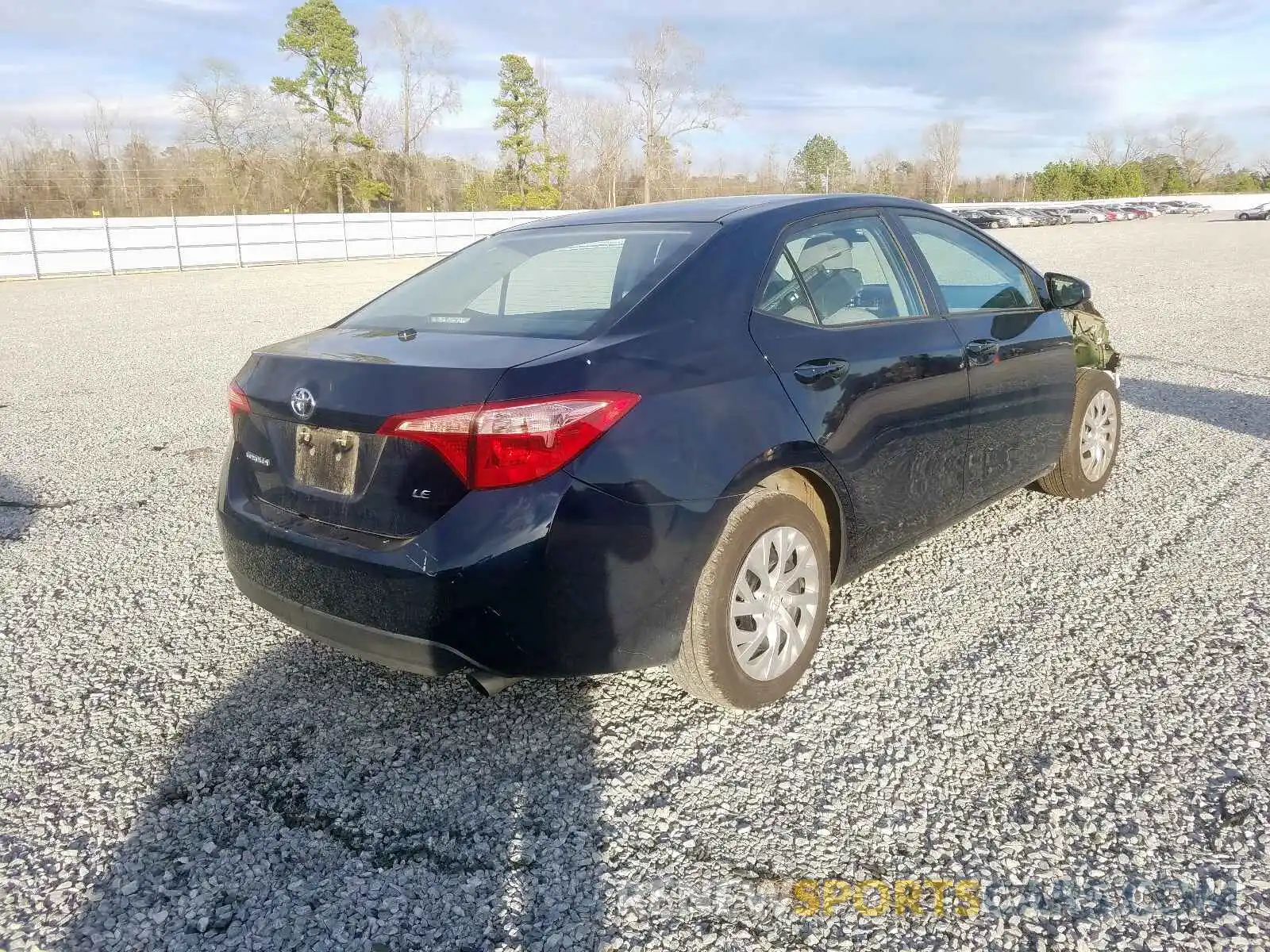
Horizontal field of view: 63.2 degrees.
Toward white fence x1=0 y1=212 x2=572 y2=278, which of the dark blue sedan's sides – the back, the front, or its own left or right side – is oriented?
left

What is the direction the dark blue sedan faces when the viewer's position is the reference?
facing away from the viewer and to the right of the viewer
